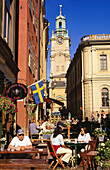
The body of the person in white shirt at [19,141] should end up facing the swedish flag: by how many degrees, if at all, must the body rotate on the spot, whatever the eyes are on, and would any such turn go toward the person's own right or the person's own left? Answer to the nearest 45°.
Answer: approximately 180°

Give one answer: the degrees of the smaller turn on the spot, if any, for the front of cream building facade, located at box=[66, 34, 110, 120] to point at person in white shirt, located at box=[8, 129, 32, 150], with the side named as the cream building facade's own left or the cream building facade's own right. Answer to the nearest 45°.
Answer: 0° — it already faces them

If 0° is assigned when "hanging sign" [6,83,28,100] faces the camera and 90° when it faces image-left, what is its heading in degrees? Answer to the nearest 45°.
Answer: approximately 0°

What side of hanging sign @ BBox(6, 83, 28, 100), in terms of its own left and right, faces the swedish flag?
back

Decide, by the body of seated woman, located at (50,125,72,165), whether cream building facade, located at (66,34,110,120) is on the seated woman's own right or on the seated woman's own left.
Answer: on the seated woman's own left
